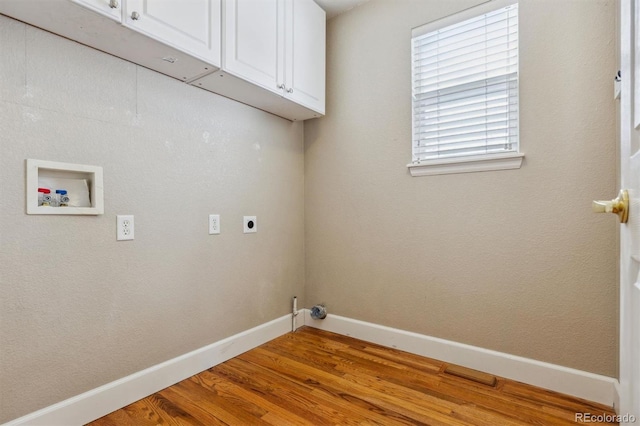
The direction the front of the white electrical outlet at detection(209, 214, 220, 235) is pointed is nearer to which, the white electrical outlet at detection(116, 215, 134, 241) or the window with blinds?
the window with blinds

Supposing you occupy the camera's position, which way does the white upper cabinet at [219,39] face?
facing the viewer and to the right of the viewer

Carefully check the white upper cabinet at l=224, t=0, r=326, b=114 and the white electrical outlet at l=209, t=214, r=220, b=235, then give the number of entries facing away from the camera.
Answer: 0

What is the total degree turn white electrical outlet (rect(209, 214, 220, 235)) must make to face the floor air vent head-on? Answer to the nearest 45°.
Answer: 0° — it already faces it

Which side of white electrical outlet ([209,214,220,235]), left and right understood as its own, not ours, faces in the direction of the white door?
front

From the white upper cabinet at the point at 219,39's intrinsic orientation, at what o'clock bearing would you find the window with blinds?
The window with blinds is roughly at 11 o'clock from the white upper cabinet.

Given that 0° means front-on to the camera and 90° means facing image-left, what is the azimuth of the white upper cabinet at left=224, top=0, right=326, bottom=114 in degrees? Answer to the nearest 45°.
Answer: approximately 315°

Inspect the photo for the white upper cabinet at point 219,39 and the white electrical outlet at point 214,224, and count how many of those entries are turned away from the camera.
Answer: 0
